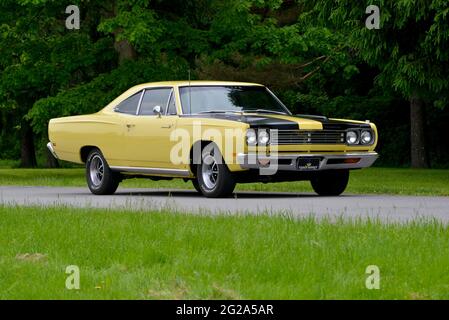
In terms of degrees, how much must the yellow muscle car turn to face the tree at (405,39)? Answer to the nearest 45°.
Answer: approximately 90° to its left

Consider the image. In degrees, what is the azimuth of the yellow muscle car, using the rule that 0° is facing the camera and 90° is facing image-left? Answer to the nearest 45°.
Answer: approximately 315°
